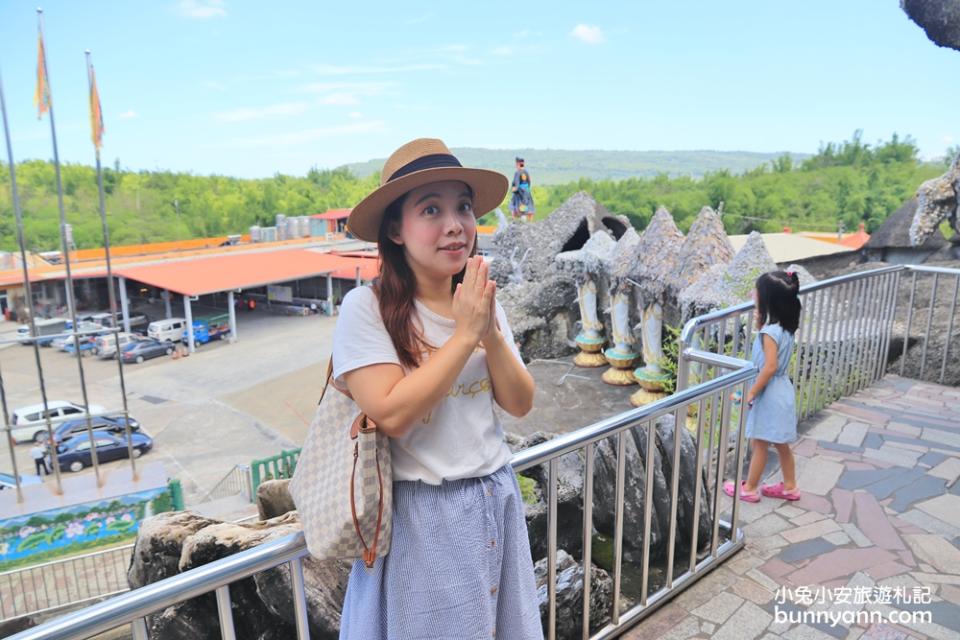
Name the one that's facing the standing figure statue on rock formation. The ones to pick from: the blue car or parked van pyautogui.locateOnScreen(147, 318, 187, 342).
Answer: the blue car

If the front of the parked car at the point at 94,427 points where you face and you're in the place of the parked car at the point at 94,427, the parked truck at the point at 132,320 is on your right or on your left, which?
on your left

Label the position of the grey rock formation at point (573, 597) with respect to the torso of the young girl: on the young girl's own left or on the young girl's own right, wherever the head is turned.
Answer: on the young girl's own left

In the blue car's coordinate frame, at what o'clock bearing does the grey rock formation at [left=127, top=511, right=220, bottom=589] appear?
The grey rock formation is roughly at 3 o'clock from the blue car.

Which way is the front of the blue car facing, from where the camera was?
facing to the right of the viewer

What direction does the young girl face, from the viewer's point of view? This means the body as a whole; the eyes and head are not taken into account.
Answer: to the viewer's left

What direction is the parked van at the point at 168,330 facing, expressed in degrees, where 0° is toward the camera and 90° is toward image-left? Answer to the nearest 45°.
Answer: approximately 45°

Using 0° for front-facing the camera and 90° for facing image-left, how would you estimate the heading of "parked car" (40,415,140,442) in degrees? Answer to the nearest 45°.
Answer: approximately 270°
